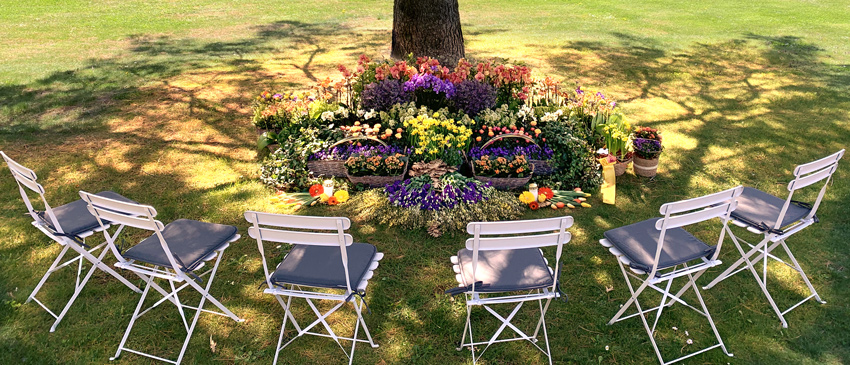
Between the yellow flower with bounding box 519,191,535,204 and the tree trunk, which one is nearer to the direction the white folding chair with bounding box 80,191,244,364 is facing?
the tree trunk

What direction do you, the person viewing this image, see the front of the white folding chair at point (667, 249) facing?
facing away from the viewer and to the left of the viewer

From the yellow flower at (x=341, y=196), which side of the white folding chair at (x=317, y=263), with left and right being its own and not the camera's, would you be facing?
front

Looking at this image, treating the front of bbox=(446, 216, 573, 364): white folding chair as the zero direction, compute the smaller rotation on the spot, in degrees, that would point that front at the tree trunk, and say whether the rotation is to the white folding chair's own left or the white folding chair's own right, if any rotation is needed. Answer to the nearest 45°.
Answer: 0° — it already faces it

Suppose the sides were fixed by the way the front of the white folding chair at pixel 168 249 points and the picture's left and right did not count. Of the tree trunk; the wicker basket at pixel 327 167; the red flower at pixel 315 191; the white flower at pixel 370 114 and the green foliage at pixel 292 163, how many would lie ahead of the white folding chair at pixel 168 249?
5

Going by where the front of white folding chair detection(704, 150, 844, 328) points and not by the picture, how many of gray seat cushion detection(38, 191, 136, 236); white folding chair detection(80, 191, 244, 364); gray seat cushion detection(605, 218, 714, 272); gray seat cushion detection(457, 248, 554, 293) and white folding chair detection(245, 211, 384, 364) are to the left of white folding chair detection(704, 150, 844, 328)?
5

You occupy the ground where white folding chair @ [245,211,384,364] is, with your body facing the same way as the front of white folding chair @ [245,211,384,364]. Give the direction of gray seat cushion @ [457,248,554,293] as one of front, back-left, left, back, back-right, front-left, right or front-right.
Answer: right

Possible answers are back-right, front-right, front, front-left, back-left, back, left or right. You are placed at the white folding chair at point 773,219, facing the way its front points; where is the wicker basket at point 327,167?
front-left

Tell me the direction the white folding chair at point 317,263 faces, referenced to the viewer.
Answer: facing away from the viewer

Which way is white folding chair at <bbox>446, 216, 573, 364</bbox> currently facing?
away from the camera

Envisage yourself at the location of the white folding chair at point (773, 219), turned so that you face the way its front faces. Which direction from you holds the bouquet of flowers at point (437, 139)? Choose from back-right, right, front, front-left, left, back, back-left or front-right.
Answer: front-left

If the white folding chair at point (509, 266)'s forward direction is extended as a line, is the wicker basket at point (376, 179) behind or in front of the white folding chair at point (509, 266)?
in front

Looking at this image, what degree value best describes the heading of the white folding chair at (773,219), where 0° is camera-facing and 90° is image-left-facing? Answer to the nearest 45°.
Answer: approximately 135°

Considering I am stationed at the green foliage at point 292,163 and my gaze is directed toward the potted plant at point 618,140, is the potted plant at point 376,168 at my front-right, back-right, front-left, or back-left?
front-right

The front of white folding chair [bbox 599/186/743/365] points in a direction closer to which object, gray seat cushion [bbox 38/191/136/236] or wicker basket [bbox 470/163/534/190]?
the wicker basket
